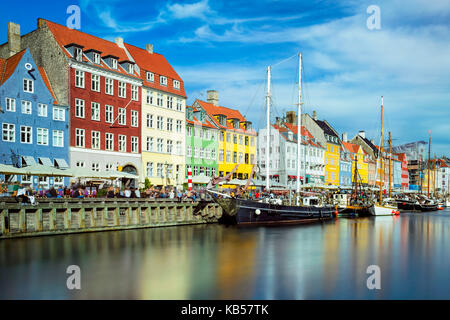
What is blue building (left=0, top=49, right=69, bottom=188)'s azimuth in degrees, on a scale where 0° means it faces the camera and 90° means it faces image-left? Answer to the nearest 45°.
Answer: approximately 315°
